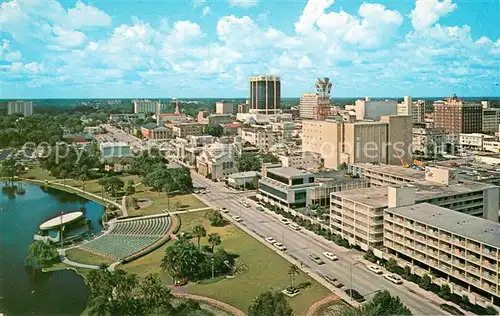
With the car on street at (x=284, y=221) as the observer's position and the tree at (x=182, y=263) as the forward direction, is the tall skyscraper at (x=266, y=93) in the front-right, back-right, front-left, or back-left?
back-right

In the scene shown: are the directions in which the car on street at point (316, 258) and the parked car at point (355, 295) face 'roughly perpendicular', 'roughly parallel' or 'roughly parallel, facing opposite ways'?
roughly parallel

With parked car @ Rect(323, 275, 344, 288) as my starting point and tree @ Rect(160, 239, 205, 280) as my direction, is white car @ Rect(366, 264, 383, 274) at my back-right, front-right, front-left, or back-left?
back-right

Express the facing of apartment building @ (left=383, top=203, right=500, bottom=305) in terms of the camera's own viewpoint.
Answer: facing the viewer and to the left of the viewer

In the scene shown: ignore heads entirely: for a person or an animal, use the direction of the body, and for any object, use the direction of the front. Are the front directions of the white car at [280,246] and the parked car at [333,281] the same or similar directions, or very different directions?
same or similar directions
